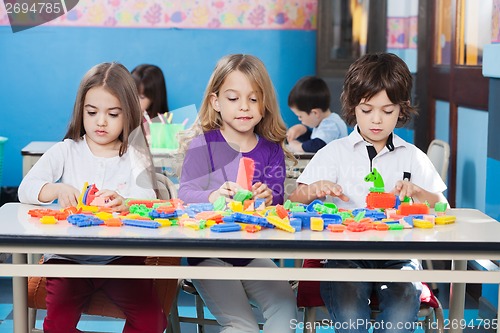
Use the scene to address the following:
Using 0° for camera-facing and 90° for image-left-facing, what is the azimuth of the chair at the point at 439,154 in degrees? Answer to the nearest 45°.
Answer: approximately 45°

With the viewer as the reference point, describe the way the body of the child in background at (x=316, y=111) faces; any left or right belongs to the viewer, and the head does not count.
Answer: facing to the left of the viewer

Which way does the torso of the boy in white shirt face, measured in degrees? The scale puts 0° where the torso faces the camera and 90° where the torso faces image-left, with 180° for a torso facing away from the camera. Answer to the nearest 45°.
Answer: approximately 0°

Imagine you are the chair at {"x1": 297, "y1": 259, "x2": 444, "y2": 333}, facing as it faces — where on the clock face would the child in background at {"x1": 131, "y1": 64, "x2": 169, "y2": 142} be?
The child in background is roughly at 5 o'clock from the chair.
